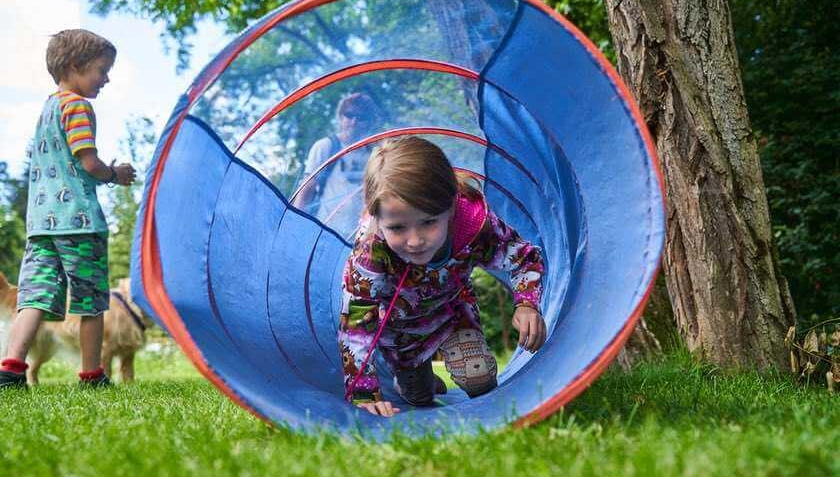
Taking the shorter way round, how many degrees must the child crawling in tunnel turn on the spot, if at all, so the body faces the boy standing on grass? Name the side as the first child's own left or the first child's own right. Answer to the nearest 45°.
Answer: approximately 135° to the first child's own right

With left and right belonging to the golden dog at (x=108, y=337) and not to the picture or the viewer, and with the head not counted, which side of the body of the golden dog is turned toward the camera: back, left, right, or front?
right

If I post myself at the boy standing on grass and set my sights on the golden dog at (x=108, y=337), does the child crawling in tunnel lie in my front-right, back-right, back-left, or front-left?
back-right

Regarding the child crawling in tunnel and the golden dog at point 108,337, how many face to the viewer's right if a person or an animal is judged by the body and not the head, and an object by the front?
1

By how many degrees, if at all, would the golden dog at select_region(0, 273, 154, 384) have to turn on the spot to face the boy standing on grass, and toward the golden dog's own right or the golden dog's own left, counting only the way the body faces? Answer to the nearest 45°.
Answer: approximately 90° to the golden dog's own right

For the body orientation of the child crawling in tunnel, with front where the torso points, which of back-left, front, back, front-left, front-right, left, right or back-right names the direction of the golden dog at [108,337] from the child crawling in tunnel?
back-right

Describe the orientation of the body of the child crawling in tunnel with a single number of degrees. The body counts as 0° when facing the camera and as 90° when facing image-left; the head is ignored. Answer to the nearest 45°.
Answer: approximately 0°

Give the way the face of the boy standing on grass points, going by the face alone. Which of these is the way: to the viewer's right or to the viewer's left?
to the viewer's right
